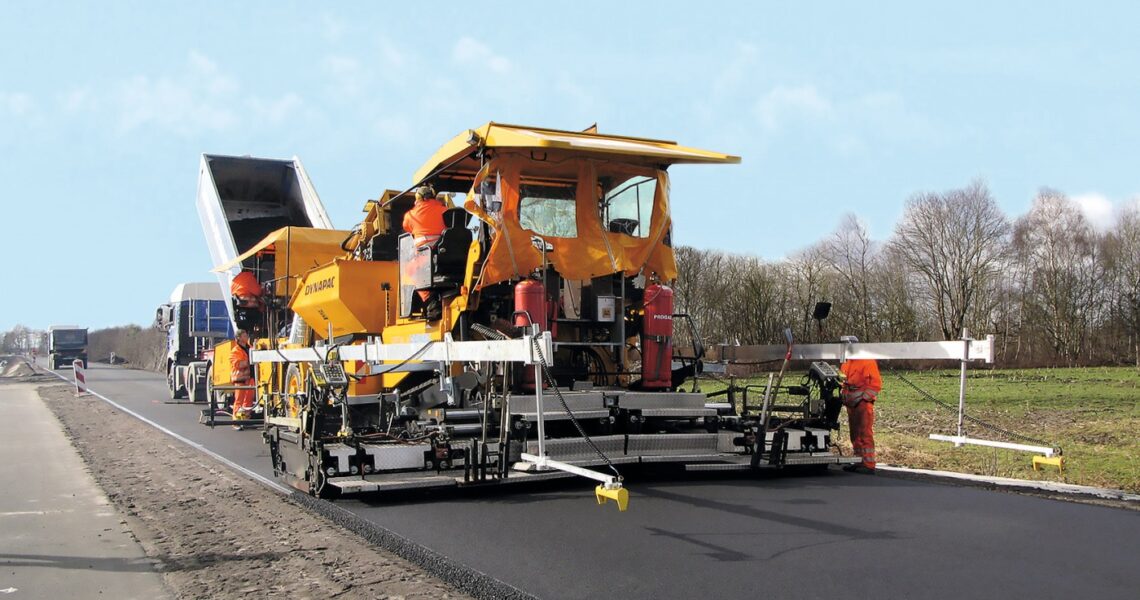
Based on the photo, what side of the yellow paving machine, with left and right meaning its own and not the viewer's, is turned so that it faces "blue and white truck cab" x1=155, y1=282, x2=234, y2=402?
front

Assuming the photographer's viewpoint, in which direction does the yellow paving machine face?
facing away from the viewer and to the left of the viewer

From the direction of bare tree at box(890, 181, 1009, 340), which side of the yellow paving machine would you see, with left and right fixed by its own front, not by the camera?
right

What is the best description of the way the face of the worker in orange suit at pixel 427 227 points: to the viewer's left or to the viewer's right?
to the viewer's left

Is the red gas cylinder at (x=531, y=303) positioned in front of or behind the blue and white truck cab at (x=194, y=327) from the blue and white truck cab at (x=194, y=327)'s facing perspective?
behind

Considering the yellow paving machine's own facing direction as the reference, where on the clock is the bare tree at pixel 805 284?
The bare tree is roughly at 2 o'clock from the yellow paving machine.

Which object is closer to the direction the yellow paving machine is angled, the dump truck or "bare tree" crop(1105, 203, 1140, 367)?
the dump truck

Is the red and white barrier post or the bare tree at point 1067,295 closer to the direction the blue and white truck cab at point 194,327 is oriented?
the red and white barrier post

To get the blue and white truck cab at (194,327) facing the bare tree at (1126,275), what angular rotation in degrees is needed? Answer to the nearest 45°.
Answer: approximately 135° to its right

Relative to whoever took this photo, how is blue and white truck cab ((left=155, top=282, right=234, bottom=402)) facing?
facing away from the viewer and to the left of the viewer

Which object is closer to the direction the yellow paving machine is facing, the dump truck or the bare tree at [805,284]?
the dump truck

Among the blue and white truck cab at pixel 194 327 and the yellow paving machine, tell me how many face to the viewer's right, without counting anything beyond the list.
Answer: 0

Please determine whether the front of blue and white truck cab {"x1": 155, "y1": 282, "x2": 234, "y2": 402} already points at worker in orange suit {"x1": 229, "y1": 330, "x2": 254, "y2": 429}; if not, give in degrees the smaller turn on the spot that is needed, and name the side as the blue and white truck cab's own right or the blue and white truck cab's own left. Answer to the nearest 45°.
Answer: approximately 135° to the blue and white truck cab's own left
